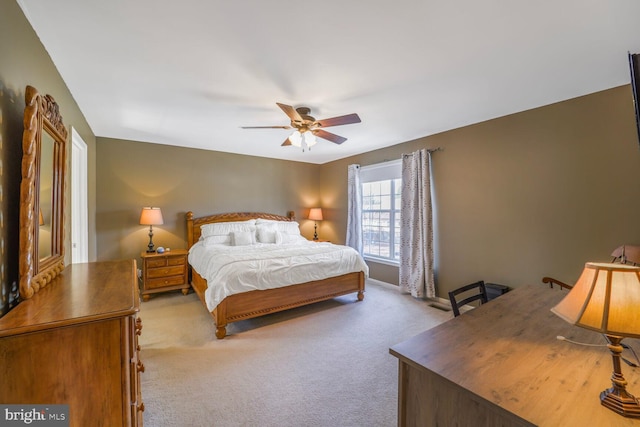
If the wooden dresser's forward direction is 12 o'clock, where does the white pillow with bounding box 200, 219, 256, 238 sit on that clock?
The white pillow is roughly at 10 o'clock from the wooden dresser.

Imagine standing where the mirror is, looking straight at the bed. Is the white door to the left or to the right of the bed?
left

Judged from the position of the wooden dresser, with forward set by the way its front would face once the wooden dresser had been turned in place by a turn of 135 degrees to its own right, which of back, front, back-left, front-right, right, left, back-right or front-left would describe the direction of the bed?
back

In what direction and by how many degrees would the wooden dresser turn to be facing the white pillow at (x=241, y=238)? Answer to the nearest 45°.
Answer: approximately 45° to its left

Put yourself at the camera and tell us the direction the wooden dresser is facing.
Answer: facing to the right of the viewer

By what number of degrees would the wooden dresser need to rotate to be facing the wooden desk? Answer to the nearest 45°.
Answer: approximately 45° to its right

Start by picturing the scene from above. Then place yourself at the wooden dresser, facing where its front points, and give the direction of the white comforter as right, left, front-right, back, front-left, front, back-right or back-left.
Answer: front-left

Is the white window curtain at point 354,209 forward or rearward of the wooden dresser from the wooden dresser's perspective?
forward

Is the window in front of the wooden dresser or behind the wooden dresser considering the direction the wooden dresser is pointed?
in front

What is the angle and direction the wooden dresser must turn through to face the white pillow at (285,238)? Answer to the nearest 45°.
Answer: approximately 45° to its left

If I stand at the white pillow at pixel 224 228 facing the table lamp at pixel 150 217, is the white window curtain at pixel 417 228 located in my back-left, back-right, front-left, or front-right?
back-left
